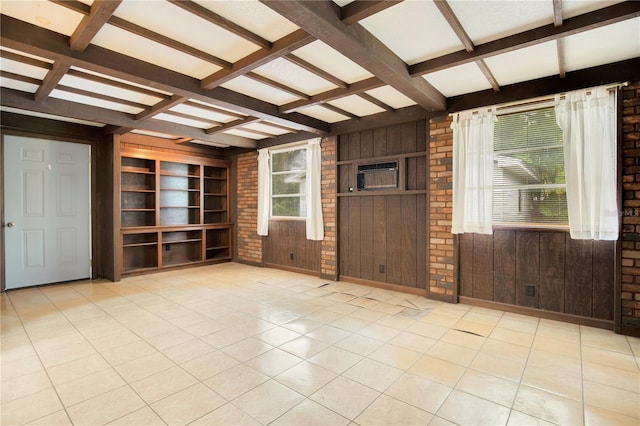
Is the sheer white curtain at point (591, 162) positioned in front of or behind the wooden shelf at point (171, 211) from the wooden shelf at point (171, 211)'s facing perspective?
in front

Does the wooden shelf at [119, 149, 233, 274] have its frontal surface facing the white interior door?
no

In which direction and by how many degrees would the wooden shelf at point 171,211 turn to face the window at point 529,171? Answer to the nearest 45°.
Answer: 0° — it already faces it

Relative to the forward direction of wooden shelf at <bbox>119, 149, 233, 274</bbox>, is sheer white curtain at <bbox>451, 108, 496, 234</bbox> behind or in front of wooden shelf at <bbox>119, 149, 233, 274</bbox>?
in front

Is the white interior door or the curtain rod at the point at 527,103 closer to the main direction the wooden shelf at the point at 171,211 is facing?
the curtain rod

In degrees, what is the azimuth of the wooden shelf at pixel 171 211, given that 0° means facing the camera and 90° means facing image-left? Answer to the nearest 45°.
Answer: approximately 315°

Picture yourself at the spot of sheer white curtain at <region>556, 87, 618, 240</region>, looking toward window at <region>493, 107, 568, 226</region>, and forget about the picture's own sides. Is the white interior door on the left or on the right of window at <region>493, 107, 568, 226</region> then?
left
